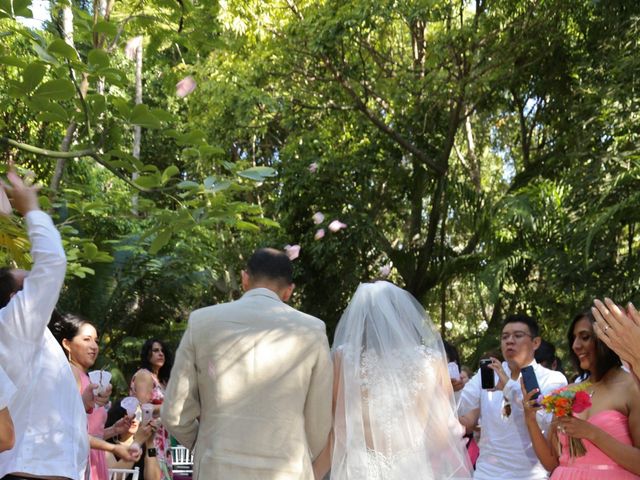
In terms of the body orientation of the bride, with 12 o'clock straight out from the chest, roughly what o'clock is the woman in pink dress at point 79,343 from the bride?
The woman in pink dress is roughly at 9 o'clock from the bride.

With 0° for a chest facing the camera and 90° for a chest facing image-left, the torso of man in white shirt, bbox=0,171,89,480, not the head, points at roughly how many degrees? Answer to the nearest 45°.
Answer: approximately 225°

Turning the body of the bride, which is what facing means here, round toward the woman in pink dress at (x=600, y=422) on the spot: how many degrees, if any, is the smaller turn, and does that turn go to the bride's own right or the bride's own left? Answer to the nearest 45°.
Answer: approximately 90° to the bride's own right

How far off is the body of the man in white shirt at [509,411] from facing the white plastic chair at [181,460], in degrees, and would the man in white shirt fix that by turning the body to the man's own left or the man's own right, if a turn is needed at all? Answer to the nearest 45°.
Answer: approximately 45° to the man's own right

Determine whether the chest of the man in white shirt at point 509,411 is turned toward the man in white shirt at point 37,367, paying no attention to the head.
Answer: yes

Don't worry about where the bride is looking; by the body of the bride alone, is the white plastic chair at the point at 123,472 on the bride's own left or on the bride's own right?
on the bride's own left

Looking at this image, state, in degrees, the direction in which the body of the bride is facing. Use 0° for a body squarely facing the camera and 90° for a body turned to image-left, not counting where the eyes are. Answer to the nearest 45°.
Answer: approximately 180°

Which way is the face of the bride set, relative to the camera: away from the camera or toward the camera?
away from the camera

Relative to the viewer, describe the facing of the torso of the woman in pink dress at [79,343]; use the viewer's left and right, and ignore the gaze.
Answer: facing to the right of the viewer
